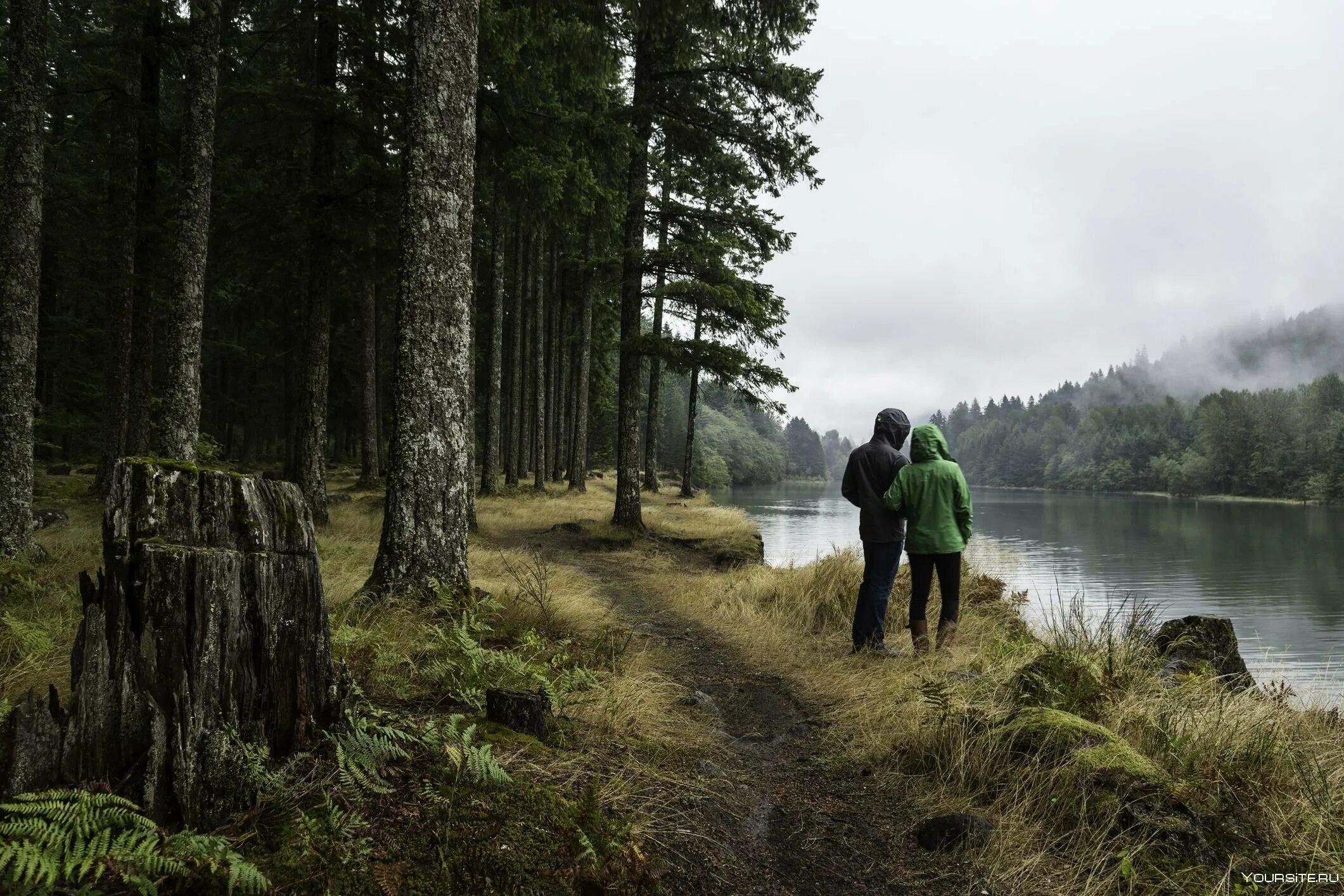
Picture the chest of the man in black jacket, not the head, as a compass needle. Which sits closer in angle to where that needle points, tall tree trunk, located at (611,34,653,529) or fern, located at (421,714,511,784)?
the tall tree trunk

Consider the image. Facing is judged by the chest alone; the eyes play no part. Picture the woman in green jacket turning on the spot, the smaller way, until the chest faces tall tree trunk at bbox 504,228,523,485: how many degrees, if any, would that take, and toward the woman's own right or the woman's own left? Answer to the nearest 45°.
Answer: approximately 45° to the woman's own left

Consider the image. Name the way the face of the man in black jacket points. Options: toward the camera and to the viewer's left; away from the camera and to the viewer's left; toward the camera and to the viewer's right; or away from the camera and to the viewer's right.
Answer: away from the camera and to the viewer's right

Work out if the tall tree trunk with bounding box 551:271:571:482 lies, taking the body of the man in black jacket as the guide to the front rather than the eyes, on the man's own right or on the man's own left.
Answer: on the man's own left

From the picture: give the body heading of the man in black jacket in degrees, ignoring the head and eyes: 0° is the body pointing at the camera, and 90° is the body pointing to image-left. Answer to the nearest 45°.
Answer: approximately 225°

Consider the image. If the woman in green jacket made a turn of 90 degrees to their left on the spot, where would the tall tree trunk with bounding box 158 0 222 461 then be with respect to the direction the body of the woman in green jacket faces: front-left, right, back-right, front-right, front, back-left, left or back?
front

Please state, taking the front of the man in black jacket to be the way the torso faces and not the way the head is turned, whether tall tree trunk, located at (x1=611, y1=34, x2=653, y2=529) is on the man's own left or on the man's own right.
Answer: on the man's own left

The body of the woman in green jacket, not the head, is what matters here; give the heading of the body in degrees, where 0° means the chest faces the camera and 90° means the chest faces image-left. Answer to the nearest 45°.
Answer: approximately 180°

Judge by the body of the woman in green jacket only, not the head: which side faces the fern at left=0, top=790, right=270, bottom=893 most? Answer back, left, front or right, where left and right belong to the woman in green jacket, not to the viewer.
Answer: back
